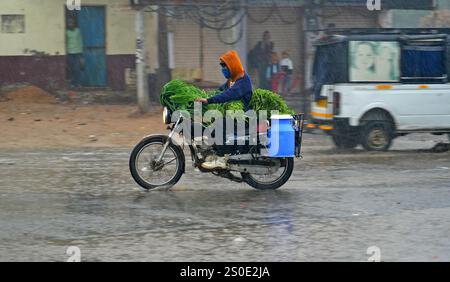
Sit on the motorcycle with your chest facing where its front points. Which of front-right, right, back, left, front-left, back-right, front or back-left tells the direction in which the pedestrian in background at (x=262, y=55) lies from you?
right

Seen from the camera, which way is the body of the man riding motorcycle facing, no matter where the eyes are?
to the viewer's left

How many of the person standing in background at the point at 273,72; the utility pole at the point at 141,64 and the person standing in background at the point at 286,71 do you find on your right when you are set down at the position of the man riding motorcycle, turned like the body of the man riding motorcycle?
3

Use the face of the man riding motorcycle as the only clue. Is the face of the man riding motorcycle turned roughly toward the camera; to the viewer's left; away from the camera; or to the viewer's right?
to the viewer's left

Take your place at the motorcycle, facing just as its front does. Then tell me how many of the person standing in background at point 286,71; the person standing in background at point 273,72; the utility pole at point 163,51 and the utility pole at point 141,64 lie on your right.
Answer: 4

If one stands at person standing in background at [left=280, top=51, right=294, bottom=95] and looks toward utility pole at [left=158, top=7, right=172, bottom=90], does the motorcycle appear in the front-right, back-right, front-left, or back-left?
front-left

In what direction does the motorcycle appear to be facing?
to the viewer's left

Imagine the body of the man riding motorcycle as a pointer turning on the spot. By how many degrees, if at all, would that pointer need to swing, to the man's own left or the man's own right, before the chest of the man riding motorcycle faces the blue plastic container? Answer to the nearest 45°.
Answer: approximately 180°

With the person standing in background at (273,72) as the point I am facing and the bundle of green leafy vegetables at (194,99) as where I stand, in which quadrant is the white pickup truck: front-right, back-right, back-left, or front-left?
front-right

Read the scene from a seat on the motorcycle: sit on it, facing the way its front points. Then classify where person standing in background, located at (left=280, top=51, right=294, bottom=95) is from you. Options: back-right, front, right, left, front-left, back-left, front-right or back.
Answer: right

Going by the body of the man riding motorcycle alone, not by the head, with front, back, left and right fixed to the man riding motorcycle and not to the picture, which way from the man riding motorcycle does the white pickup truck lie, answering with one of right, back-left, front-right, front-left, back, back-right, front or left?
back-right

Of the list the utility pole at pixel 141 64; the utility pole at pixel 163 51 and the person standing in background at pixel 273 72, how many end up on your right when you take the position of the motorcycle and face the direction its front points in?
3

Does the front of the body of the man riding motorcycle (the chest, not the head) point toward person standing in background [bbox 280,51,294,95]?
no
